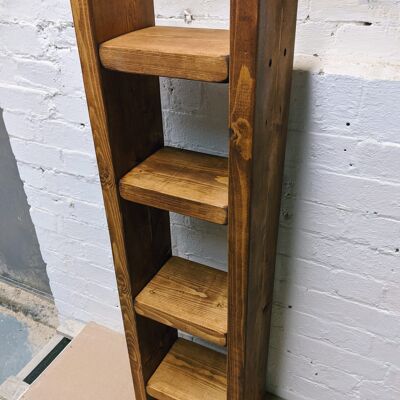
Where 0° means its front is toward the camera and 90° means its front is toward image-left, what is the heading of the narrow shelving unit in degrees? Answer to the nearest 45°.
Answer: approximately 45°
